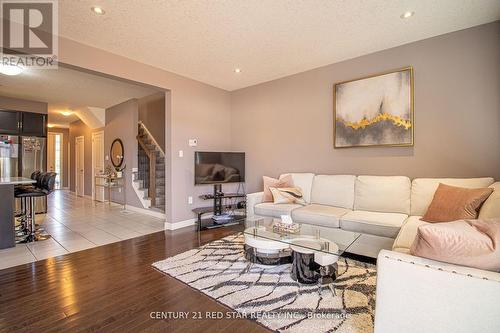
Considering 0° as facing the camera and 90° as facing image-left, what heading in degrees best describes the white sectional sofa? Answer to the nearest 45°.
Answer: approximately 45°

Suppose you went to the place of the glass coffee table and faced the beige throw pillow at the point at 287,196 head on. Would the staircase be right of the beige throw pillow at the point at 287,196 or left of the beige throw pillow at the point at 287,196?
left

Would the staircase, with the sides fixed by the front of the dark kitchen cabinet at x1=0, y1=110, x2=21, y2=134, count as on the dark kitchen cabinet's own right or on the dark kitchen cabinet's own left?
on the dark kitchen cabinet's own left

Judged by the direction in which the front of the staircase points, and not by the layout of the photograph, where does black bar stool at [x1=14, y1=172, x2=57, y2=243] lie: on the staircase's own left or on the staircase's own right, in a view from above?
on the staircase's own right

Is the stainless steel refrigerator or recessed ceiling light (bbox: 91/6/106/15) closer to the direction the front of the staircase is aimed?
the recessed ceiling light

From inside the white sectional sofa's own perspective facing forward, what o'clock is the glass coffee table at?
The glass coffee table is roughly at 1 o'clock from the white sectional sofa.

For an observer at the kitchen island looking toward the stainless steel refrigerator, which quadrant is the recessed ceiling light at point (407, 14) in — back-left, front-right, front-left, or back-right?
back-right

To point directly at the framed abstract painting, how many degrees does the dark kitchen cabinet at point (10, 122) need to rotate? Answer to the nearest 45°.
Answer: approximately 45° to its left

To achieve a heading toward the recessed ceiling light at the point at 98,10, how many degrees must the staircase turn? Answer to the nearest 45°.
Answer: approximately 45° to its right
